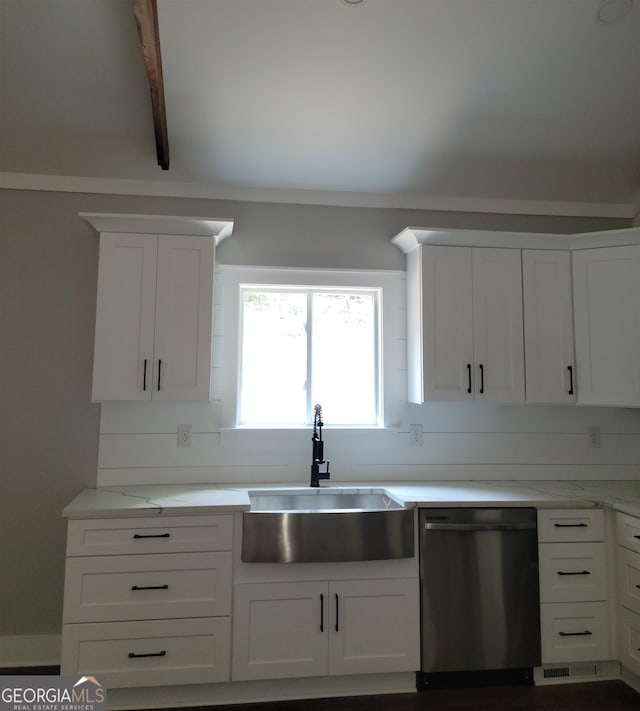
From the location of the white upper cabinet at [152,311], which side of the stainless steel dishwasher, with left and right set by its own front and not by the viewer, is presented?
right

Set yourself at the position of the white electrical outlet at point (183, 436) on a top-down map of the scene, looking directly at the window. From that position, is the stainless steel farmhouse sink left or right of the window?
right

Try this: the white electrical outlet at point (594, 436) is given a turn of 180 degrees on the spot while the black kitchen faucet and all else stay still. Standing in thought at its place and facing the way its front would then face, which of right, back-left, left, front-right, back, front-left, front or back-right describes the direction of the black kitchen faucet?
back-left

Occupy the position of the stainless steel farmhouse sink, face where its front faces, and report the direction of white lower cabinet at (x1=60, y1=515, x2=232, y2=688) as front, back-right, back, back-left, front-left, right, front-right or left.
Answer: right

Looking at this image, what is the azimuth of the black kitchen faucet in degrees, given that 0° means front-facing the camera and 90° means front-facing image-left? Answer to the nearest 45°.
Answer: approximately 0°

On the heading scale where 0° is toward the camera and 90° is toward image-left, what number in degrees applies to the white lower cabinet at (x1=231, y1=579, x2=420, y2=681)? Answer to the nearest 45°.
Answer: approximately 0°

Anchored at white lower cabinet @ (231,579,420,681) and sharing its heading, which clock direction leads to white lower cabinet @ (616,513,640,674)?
white lower cabinet @ (616,513,640,674) is roughly at 9 o'clock from white lower cabinet @ (231,579,420,681).
